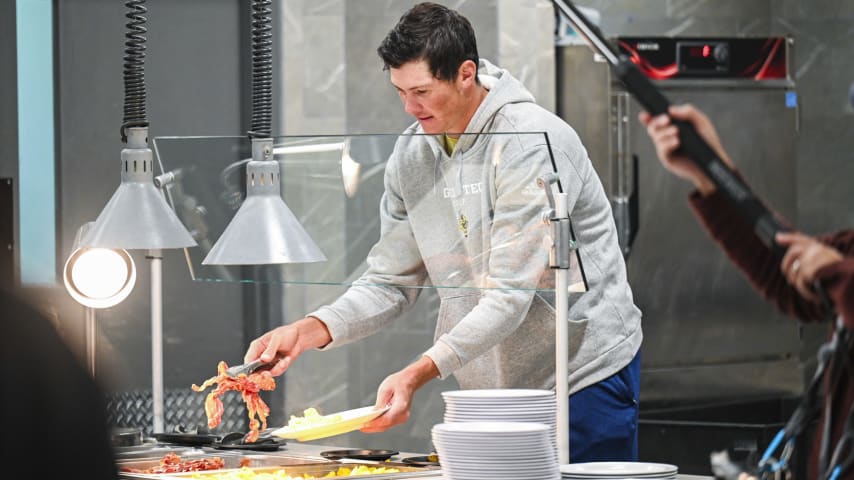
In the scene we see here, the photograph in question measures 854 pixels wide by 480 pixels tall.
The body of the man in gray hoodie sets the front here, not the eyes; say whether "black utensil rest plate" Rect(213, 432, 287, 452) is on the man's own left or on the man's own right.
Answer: on the man's own right

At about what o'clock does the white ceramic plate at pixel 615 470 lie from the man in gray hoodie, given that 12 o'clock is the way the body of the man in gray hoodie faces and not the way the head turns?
The white ceramic plate is roughly at 10 o'clock from the man in gray hoodie.

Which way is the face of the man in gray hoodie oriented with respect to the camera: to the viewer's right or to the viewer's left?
to the viewer's left

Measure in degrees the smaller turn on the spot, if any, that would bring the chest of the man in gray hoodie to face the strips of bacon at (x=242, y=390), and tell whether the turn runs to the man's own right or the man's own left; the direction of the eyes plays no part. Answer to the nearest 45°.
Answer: approximately 45° to the man's own right

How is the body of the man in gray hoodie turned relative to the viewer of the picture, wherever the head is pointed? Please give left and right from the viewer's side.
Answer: facing the viewer and to the left of the viewer
